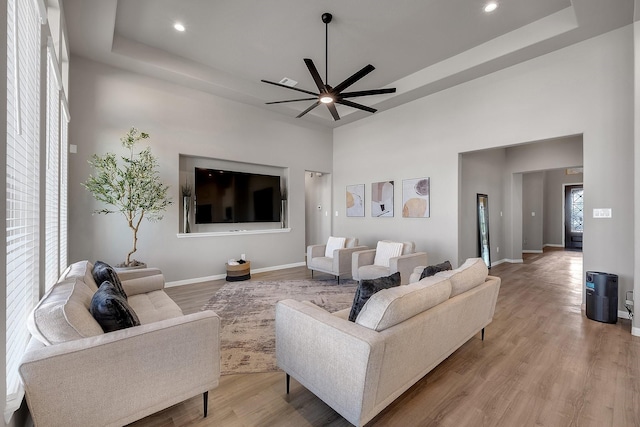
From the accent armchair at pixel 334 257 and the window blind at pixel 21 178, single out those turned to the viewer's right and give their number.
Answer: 1

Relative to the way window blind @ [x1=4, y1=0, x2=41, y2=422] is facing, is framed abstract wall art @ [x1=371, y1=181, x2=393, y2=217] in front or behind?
in front

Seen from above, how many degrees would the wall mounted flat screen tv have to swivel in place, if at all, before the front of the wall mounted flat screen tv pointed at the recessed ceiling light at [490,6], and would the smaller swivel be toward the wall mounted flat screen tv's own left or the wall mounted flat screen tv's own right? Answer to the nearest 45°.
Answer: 0° — it already faces it

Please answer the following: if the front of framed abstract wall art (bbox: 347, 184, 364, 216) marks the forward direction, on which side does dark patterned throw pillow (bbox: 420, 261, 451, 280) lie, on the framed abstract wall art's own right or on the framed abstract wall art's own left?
on the framed abstract wall art's own left

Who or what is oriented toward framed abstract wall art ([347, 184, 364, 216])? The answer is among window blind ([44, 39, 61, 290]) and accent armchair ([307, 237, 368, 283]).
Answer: the window blind

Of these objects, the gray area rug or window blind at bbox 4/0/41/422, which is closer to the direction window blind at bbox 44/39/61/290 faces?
the gray area rug

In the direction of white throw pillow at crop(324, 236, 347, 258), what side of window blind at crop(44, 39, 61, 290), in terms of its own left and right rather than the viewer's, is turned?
front

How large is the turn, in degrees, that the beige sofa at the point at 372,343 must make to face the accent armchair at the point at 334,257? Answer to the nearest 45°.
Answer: approximately 45° to its right

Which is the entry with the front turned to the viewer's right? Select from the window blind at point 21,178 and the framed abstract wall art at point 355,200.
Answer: the window blind

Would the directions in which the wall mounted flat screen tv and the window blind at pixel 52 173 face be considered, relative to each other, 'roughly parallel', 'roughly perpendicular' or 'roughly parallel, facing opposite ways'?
roughly perpendicular

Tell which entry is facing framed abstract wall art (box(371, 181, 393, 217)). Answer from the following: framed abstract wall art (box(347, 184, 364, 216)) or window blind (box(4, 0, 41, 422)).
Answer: the window blind

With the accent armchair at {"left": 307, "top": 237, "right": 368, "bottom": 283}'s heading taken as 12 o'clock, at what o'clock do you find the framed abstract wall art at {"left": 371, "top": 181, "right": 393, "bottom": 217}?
The framed abstract wall art is roughly at 6 o'clock from the accent armchair.
